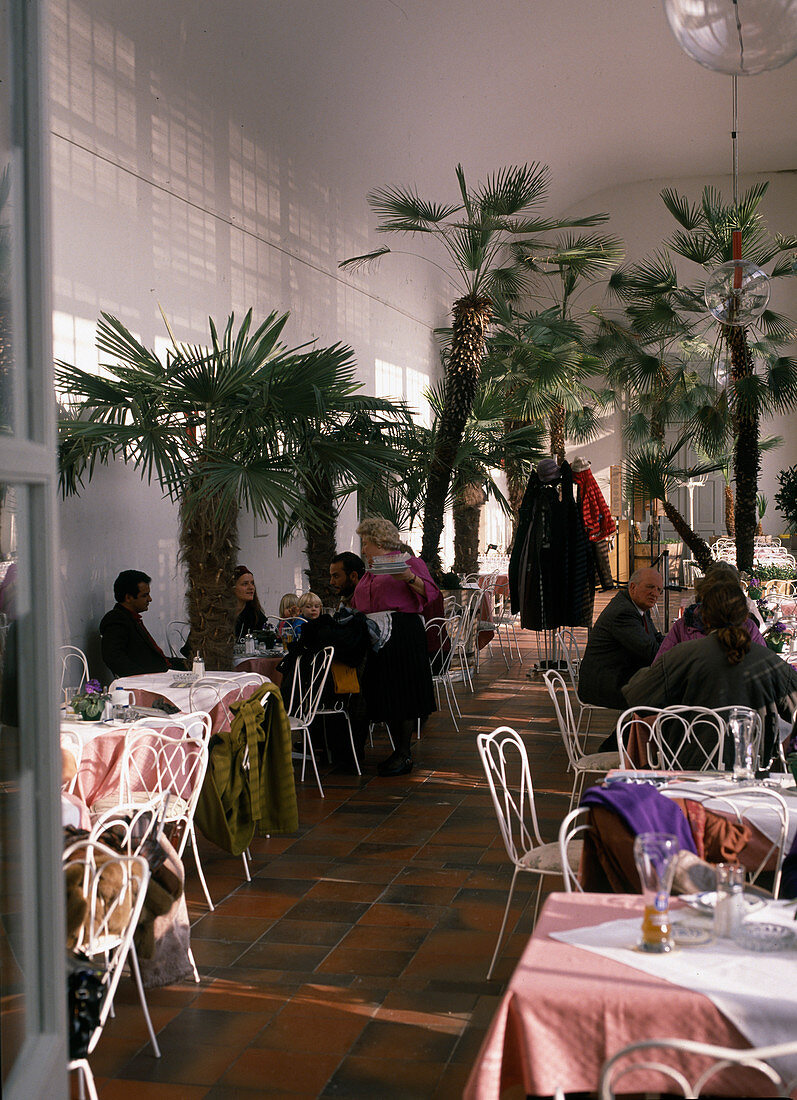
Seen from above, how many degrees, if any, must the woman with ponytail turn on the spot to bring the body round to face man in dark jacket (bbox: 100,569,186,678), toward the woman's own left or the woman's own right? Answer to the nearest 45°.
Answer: approximately 45° to the woman's own left

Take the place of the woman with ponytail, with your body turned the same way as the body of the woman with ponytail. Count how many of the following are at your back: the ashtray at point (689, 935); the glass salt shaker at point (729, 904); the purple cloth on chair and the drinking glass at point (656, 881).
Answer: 4

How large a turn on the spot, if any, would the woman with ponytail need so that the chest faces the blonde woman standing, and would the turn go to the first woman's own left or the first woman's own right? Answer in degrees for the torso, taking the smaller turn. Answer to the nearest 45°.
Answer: approximately 45° to the first woman's own left

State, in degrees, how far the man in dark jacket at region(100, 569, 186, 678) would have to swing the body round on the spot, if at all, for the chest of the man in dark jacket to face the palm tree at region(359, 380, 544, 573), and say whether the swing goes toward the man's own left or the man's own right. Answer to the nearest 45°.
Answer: approximately 45° to the man's own left

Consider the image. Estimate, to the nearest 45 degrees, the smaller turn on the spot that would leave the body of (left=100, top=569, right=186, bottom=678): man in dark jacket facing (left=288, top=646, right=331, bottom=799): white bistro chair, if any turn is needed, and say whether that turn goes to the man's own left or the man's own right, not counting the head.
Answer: approximately 45° to the man's own right

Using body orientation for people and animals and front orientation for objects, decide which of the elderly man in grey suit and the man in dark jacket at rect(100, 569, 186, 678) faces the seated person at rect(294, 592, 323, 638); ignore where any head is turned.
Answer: the man in dark jacket

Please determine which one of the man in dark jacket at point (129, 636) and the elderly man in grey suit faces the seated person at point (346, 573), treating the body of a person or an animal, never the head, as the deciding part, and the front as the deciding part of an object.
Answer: the man in dark jacket

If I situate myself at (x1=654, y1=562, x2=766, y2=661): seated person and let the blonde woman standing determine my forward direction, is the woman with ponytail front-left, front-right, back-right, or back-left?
back-left

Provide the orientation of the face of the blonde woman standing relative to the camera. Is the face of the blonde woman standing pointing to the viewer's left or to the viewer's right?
to the viewer's left

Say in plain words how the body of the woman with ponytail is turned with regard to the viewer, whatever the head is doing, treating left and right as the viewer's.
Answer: facing away from the viewer

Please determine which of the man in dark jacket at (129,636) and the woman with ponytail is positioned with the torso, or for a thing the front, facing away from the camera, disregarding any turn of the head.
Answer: the woman with ponytail

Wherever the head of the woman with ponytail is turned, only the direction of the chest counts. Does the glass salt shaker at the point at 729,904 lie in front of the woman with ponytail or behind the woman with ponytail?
behind

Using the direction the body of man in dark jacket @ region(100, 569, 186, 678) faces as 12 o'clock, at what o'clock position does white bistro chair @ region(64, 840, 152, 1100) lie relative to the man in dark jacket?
The white bistro chair is roughly at 3 o'clock from the man in dark jacket.

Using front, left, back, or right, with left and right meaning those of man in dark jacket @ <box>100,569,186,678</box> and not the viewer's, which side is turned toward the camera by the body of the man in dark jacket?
right
